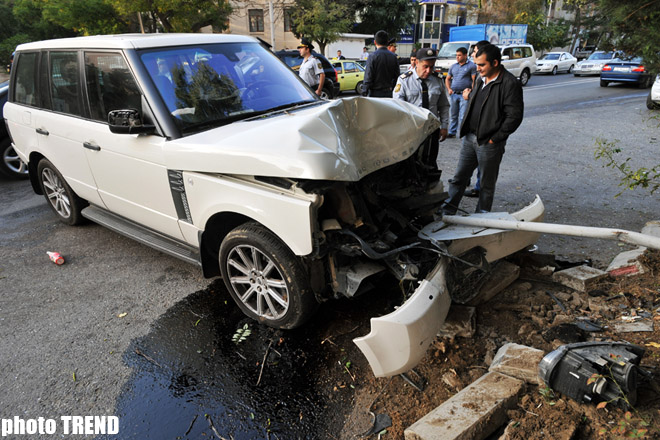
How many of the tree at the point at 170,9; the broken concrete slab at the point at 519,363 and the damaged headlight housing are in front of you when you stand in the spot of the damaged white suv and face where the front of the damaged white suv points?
2

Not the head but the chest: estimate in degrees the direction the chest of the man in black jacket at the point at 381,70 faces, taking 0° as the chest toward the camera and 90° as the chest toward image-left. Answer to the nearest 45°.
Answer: approximately 180°

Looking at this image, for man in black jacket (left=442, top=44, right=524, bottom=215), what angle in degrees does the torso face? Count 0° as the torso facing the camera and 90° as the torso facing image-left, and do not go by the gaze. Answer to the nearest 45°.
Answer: approximately 45°

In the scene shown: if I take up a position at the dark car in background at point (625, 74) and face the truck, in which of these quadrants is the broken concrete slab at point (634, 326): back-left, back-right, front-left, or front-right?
back-left

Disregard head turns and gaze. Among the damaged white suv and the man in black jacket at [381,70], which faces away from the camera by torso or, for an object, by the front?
the man in black jacket

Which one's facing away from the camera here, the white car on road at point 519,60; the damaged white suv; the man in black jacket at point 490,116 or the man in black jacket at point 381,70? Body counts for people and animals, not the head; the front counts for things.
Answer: the man in black jacket at point 381,70

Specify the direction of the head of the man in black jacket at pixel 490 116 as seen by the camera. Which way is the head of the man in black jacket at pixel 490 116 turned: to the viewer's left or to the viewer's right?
to the viewer's left

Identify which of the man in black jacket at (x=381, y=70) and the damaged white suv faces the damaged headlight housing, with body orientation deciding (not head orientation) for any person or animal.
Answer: the damaged white suv

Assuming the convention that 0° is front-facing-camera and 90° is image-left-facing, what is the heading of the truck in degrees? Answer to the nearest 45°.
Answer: approximately 45°

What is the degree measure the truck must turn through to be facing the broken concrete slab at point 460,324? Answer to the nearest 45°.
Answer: approximately 45° to its left

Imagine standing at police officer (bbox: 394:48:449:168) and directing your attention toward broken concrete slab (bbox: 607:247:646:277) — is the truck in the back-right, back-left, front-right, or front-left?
back-left
